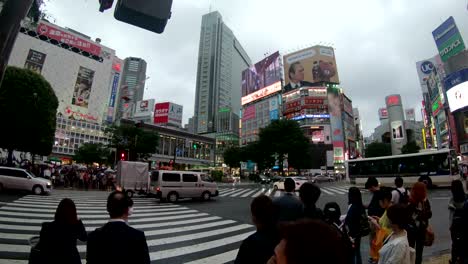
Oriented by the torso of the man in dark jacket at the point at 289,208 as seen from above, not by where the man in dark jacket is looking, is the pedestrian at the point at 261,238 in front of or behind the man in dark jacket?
behind

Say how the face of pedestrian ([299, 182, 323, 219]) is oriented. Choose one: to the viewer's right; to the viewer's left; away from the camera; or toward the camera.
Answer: away from the camera

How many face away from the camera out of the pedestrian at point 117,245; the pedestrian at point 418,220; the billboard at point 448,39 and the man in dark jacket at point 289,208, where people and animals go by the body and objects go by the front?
3

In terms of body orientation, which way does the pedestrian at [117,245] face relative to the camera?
away from the camera

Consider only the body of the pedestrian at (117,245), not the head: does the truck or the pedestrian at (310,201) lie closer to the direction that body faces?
the truck

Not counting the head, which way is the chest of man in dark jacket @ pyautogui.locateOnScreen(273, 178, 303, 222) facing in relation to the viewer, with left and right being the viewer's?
facing away from the viewer

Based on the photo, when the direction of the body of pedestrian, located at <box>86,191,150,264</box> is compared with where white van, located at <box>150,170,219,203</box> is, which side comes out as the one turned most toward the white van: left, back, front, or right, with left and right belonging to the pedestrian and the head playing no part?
front

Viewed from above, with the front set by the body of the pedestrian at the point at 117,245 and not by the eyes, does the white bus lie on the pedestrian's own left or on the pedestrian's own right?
on the pedestrian's own right

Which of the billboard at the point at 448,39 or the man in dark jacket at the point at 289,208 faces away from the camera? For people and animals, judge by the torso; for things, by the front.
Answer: the man in dark jacket

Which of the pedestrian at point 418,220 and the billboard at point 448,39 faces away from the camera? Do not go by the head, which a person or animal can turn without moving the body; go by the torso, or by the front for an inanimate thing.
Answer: the pedestrian

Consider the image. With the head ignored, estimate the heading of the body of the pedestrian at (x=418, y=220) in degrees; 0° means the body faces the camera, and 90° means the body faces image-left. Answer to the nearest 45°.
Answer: approximately 180°

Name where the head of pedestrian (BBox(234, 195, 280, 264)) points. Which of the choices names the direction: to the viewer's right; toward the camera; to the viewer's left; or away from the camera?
away from the camera

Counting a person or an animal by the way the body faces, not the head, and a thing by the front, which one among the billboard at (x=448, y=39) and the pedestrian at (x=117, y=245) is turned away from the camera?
the pedestrian

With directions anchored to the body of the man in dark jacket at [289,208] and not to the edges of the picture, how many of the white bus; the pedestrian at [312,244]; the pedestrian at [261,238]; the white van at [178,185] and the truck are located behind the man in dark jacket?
2

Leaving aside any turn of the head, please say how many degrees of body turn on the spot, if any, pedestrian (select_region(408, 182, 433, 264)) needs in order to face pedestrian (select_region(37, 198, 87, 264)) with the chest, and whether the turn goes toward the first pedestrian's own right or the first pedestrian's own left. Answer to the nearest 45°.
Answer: approximately 135° to the first pedestrian's own left

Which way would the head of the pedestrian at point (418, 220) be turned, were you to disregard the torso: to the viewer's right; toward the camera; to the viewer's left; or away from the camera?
away from the camera
